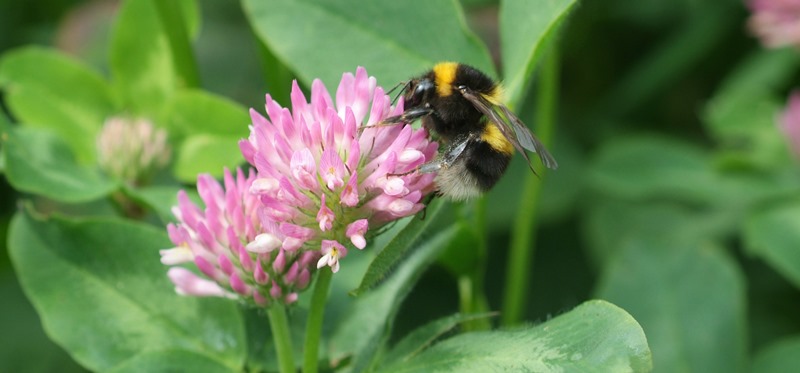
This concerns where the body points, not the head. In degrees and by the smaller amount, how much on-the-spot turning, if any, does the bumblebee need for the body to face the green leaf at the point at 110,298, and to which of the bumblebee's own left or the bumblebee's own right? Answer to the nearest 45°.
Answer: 0° — it already faces it

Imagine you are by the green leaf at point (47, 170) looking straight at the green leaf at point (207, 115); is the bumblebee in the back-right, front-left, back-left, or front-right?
front-right

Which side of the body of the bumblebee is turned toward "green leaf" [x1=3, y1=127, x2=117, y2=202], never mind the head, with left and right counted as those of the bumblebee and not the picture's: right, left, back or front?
front

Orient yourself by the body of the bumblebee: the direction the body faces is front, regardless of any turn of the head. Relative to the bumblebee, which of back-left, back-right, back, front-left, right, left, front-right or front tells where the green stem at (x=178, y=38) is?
front-right

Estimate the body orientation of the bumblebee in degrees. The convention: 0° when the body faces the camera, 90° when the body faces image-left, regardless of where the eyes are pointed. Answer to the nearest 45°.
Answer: approximately 90°

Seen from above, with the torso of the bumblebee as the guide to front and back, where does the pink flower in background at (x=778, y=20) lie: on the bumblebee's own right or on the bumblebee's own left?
on the bumblebee's own right

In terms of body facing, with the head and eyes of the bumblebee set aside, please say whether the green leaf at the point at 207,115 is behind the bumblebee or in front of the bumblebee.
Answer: in front

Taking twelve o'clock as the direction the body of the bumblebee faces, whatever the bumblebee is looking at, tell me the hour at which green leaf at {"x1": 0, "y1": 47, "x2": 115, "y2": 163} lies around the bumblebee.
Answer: The green leaf is roughly at 1 o'clock from the bumblebee.

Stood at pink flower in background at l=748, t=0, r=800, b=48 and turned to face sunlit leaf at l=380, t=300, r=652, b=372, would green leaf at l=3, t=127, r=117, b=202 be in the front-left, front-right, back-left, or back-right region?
front-right
